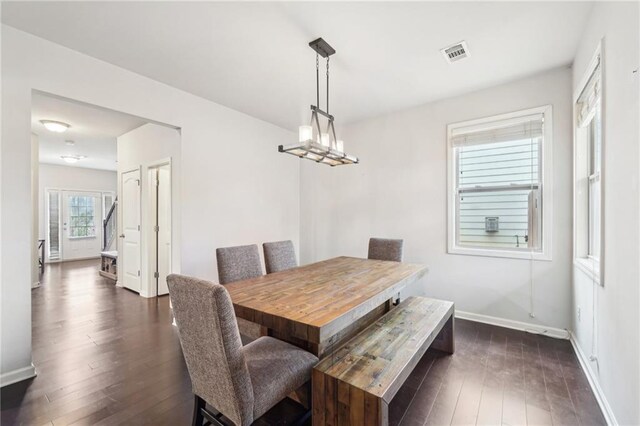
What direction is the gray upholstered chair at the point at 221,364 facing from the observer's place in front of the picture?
facing away from the viewer and to the right of the viewer

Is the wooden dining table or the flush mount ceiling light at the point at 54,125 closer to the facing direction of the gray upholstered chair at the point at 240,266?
the wooden dining table

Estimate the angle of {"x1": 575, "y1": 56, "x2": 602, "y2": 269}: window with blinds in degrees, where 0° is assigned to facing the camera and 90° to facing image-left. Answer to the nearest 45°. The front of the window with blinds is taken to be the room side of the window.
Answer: approximately 90°

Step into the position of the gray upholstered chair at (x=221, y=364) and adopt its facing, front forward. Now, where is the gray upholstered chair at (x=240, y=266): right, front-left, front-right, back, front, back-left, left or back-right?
front-left

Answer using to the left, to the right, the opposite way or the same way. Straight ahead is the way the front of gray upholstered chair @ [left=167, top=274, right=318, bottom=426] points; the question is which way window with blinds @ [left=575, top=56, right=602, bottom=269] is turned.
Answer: to the left

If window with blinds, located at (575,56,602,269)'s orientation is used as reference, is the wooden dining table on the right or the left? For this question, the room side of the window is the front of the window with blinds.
on its left
